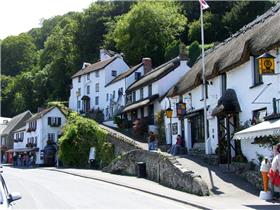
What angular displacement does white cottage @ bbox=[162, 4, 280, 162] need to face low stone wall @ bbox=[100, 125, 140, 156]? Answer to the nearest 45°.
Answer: approximately 90° to its right

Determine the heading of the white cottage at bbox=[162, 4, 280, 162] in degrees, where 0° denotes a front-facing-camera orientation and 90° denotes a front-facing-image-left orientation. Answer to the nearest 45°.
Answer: approximately 45°

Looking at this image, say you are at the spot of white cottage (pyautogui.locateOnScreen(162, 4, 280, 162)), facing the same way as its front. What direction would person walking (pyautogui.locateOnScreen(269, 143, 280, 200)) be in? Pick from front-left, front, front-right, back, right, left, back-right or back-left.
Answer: front-left

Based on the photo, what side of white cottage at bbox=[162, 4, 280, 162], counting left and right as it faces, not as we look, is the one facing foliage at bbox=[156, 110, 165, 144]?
right
